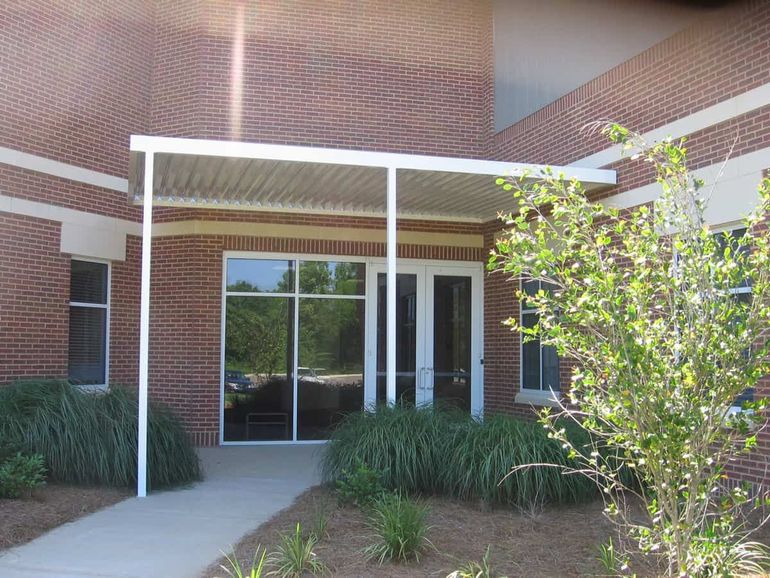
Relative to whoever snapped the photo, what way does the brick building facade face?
facing the viewer

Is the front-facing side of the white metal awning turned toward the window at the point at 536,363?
no

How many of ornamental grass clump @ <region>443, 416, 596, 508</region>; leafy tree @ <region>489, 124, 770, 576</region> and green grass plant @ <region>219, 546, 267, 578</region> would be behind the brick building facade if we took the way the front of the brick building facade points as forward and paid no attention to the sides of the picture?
0

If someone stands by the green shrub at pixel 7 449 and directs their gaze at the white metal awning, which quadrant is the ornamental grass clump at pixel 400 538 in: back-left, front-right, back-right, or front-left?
front-right

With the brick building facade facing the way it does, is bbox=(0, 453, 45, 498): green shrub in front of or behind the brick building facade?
in front

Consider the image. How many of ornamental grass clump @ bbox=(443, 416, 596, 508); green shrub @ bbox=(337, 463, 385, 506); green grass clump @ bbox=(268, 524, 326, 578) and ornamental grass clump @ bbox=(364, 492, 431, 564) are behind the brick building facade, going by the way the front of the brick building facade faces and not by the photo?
0

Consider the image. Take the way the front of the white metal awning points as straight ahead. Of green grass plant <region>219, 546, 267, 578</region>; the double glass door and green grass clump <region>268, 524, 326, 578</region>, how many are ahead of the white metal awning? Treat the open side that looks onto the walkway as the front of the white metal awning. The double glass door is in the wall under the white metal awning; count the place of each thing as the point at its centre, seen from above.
2

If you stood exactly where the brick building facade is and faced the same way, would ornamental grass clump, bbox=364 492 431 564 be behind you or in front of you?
in front

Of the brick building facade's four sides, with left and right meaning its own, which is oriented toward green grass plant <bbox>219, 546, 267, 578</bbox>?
front

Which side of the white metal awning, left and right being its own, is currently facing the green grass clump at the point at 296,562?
front

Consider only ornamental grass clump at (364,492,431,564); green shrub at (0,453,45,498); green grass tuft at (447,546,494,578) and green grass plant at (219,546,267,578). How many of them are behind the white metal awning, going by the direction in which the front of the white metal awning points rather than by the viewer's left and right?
0

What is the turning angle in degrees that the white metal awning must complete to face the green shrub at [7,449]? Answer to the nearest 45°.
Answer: approximately 45° to its right

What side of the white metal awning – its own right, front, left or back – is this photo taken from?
front

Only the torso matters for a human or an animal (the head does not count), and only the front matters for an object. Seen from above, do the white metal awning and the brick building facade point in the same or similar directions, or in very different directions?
same or similar directions
